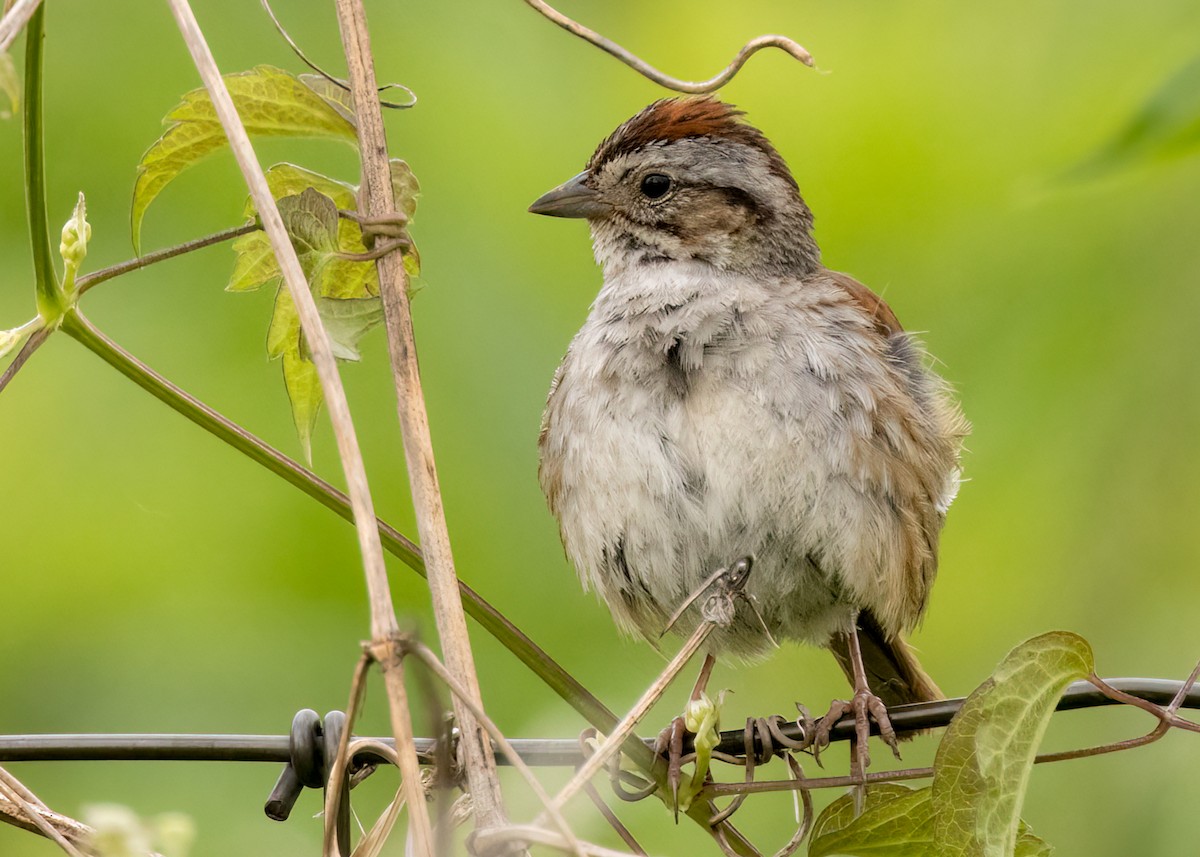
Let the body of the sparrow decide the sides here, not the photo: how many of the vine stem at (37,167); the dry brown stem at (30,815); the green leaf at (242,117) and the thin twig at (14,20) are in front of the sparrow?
4

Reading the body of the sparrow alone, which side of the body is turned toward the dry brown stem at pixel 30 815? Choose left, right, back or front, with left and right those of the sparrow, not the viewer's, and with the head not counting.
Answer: right

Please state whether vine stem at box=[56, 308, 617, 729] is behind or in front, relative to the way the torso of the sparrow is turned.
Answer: in front

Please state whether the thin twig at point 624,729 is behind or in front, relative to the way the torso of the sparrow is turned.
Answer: in front

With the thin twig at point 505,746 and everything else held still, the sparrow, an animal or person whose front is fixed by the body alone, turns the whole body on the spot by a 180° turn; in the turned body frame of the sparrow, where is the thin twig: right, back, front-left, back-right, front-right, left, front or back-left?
back-left

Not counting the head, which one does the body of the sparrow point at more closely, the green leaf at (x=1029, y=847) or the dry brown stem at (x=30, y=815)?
the dry brown stem

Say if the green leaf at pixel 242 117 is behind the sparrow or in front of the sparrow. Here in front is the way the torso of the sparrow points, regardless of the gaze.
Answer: in front

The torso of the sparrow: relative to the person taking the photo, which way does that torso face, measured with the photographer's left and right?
facing the viewer and to the left of the viewer
